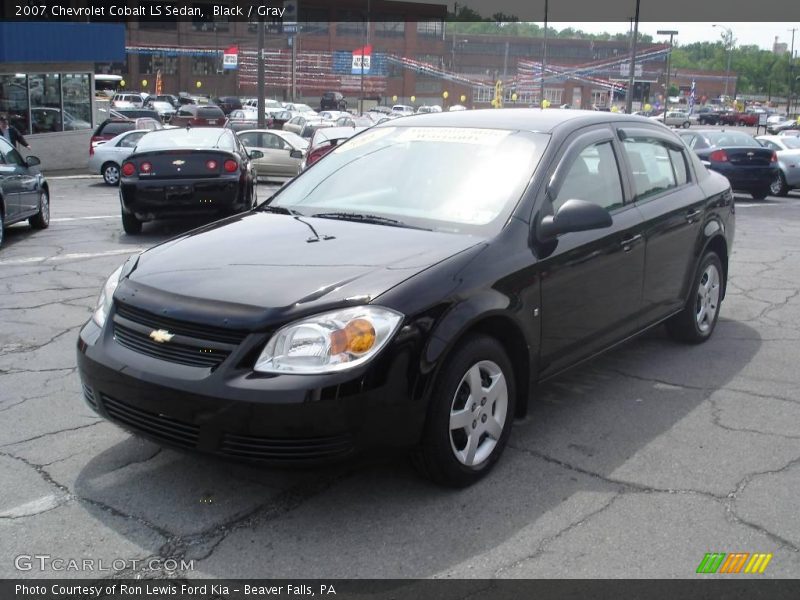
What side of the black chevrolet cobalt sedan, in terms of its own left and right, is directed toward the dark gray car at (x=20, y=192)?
right

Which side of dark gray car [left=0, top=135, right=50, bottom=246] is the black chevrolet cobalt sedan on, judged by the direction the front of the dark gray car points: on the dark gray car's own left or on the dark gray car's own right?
on the dark gray car's own right

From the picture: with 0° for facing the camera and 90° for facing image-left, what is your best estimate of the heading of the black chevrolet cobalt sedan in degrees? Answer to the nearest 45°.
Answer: approximately 45°

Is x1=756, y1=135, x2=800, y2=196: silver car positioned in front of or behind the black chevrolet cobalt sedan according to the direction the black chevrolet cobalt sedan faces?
behind

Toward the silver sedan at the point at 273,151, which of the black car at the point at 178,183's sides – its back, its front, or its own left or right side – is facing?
front

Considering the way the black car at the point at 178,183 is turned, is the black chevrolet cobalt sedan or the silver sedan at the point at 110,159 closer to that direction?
the silver sedan

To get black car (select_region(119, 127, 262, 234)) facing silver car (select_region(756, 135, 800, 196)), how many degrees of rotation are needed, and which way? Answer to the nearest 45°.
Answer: approximately 45° to its right

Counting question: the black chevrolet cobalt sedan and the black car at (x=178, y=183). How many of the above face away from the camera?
1

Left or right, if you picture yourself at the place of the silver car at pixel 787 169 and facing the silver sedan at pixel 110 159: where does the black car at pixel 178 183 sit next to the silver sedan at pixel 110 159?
left

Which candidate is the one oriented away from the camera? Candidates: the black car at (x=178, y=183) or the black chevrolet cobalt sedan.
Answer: the black car

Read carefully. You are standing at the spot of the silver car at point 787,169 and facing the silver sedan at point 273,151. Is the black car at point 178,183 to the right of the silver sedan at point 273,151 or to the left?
left

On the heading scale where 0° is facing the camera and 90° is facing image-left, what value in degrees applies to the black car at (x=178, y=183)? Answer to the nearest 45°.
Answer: approximately 180°

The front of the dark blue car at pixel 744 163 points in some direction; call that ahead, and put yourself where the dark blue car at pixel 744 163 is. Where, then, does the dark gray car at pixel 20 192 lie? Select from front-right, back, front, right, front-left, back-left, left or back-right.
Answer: left

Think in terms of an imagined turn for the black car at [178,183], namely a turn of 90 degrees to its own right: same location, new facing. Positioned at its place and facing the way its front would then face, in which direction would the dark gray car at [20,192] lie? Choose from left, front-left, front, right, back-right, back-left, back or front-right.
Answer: back

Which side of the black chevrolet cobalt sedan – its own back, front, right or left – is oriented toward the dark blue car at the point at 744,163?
back

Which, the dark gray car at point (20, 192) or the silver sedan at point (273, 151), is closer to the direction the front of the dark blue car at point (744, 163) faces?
the silver sedan
